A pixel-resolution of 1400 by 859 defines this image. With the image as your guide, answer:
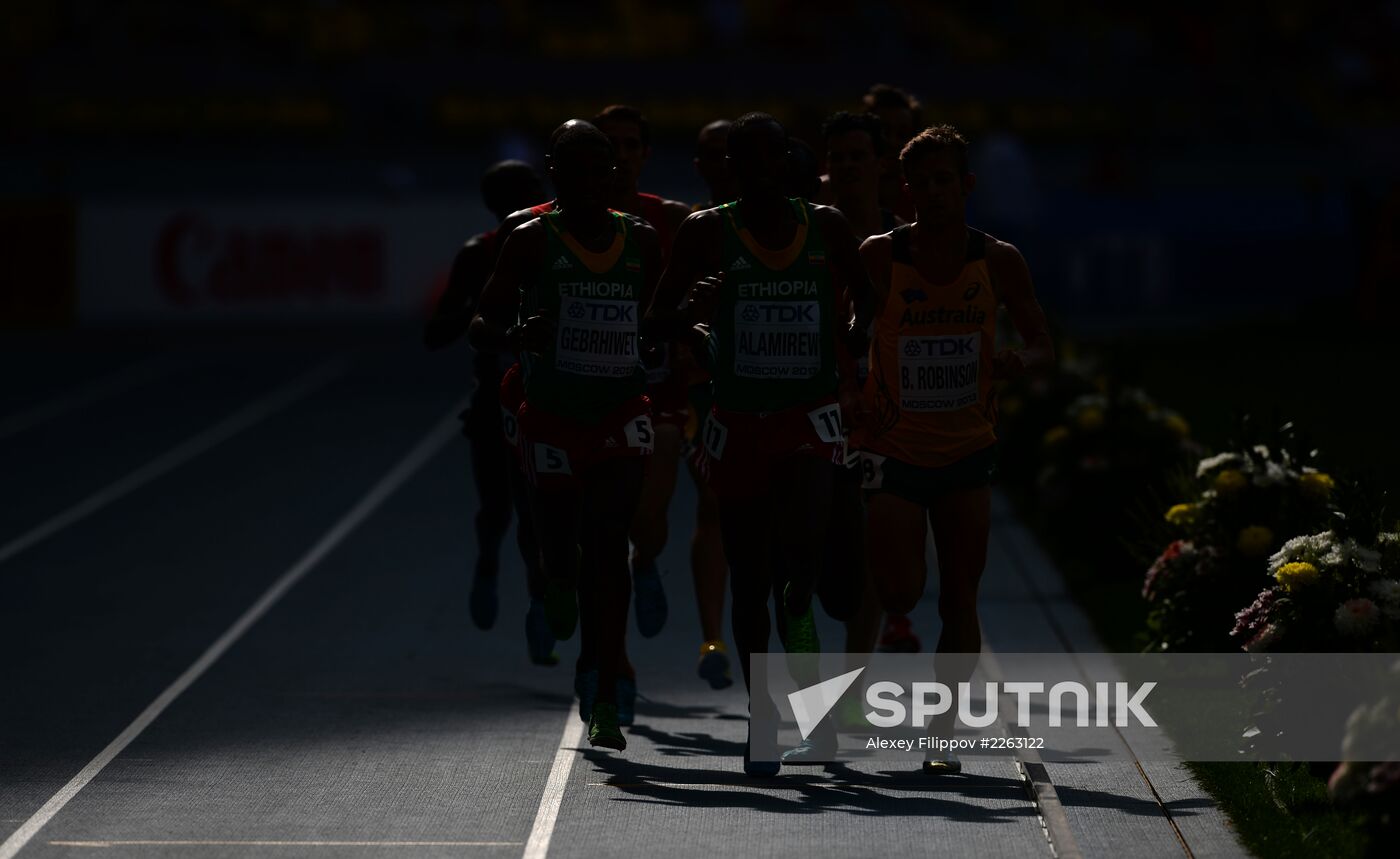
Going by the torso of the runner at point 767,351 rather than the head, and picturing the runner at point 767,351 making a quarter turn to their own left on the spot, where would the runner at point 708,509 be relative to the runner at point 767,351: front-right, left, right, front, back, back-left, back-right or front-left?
left

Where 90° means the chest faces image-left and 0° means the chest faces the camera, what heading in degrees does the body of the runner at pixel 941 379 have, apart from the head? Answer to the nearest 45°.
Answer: approximately 0°

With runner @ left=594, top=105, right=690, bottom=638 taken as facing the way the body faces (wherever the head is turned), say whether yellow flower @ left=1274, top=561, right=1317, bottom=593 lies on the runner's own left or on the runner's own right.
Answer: on the runner's own left

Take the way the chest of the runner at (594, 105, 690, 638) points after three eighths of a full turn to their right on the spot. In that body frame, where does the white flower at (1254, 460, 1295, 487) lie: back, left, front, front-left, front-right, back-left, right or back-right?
back-right

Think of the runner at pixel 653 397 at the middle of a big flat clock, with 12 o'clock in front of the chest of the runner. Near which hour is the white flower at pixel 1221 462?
The white flower is roughly at 9 o'clock from the runner.

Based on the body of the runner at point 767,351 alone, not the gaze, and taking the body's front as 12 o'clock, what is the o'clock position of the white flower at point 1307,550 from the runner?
The white flower is roughly at 9 o'clock from the runner.

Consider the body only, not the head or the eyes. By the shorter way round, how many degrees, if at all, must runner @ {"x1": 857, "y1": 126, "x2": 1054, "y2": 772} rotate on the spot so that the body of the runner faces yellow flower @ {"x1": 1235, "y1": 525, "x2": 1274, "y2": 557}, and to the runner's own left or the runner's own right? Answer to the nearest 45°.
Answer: approximately 135° to the runner's own left

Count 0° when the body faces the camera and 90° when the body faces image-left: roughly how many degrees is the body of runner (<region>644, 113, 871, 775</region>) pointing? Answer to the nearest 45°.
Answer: approximately 0°

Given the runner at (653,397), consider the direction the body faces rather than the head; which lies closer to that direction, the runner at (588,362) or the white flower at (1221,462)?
the runner

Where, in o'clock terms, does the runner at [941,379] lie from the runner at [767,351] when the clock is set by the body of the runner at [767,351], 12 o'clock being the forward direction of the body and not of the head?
the runner at [941,379] is roughly at 9 o'clock from the runner at [767,351].

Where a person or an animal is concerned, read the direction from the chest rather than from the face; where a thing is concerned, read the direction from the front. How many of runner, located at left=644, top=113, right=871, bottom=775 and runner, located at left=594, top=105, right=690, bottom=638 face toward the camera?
2

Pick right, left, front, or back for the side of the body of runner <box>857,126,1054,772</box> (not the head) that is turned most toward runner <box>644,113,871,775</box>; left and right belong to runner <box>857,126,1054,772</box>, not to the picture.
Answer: right

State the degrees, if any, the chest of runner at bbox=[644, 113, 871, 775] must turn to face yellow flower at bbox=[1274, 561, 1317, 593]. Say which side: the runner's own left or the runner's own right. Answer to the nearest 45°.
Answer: approximately 90° to the runner's own left
